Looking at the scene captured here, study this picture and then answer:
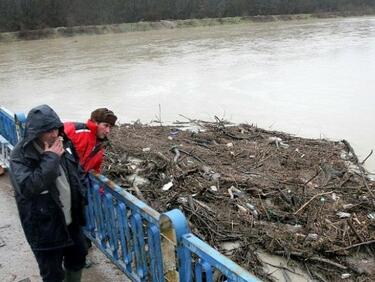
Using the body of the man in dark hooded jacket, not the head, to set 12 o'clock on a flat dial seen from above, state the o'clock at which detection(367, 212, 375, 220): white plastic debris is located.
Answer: The white plastic debris is roughly at 10 o'clock from the man in dark hooded jacket.

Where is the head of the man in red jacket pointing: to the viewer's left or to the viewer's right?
to the viewer's right

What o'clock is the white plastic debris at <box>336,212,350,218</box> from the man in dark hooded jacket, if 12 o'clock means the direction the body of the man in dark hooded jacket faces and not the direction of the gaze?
The white plastic debris is roughly at 10 o'clock from the man in dark hooded jacket.

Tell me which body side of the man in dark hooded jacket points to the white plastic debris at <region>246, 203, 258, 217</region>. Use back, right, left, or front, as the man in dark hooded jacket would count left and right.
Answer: left

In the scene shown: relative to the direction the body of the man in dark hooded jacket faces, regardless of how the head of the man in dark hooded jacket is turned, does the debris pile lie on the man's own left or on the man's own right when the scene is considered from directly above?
on the man's own left

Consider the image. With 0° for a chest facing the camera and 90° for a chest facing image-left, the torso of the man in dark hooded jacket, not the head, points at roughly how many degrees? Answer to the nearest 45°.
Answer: approximately 315°

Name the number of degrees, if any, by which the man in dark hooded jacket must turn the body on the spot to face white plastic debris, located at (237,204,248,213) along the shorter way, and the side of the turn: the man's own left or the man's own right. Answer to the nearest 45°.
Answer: approximately 90° to the man's own left

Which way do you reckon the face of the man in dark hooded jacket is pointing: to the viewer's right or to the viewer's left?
to the viewer's right

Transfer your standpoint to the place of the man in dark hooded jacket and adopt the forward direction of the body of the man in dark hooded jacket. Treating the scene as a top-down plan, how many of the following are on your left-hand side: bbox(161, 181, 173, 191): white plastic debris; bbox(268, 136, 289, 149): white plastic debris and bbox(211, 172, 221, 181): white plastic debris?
3

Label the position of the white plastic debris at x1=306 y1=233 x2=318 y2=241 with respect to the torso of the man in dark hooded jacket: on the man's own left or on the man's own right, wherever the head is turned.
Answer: on the man's own left

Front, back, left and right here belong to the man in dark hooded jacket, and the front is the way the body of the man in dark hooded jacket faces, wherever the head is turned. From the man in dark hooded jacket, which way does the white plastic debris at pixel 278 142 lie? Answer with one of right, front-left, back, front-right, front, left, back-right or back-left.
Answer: left
